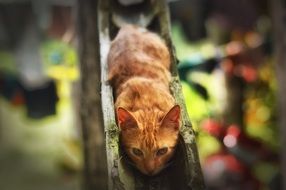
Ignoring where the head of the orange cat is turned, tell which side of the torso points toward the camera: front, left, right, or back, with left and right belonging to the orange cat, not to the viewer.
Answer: front
